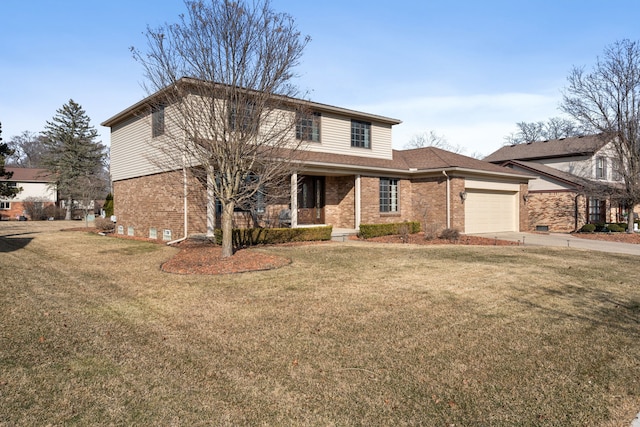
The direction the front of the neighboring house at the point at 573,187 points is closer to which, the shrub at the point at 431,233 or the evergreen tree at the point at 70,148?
the shrub

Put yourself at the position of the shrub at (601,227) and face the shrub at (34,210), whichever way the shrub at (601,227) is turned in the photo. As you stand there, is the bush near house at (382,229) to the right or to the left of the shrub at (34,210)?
left

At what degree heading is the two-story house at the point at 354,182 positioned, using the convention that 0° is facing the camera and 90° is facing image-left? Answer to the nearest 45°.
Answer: approximately 315°

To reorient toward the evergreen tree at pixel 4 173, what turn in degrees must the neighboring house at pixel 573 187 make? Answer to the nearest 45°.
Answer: approximately 90° to its right

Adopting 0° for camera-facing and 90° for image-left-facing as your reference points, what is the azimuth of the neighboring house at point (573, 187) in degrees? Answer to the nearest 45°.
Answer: approximately 315°

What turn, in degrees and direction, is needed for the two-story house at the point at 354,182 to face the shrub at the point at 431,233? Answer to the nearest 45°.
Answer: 0° — it already faces it

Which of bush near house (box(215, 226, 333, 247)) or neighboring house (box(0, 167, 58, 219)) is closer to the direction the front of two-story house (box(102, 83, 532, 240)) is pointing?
the bush near house

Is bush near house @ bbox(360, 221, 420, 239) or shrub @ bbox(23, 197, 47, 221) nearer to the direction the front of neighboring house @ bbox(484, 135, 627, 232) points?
the bush near house

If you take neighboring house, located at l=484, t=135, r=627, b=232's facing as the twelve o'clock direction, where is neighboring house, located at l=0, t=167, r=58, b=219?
neighboring house, located at l=0, t=167, r=58, b=219 is roughly at 4 o'clock from neighboring house, located at l=484, t=135, r=627, b=232.

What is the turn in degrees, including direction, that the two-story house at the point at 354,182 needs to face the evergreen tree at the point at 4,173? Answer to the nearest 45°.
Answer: approximately 135° to its right

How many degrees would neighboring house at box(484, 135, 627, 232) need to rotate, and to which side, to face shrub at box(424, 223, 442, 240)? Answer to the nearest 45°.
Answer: approximately 45° to its right
